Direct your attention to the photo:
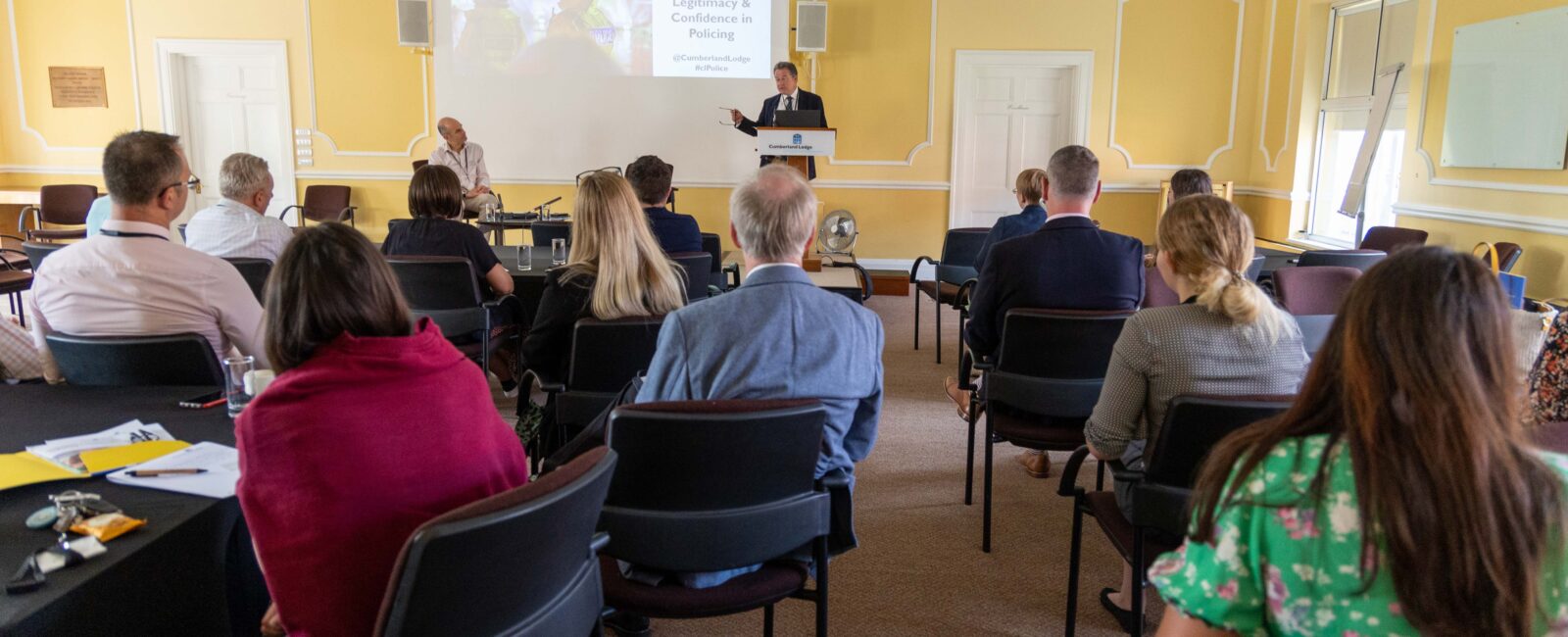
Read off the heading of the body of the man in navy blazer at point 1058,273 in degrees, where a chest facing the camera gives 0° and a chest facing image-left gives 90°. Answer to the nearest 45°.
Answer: approximately 180°

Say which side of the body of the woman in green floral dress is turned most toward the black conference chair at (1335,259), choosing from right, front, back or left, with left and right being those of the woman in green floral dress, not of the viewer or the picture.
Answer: front

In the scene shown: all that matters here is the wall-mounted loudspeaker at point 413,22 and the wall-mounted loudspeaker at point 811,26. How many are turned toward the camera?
2

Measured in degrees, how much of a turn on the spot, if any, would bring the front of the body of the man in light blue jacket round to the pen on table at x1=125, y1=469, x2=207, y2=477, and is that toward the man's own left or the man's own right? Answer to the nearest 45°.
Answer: approximately 90° to the man's own left

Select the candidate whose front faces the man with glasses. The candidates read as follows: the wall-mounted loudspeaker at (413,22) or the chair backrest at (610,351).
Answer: the wall-mounted loudspeaker

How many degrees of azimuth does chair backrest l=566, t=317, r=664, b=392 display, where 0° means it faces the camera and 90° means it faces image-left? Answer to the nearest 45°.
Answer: approximately 180°

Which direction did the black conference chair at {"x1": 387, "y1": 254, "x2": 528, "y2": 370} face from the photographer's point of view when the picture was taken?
facing away from the viewer and to the right of the viewer

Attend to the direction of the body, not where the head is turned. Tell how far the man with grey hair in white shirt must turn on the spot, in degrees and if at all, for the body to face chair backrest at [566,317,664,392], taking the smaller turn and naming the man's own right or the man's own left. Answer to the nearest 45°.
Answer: approximately 90° to the man's own right

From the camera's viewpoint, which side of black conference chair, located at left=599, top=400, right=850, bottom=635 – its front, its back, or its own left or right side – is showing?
back

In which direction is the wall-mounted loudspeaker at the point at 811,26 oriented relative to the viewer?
toward the camera

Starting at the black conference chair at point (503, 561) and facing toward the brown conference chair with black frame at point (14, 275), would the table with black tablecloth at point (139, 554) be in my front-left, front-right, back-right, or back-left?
front-left

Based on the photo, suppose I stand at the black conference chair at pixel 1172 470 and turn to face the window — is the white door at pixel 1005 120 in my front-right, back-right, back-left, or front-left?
front-left

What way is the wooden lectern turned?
toward the camera

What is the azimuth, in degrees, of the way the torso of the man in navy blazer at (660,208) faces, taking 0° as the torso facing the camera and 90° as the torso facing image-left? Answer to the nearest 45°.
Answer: approximately 180°

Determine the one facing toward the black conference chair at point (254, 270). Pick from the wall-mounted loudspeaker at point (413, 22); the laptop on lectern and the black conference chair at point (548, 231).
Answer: the wall-mounted loudspeaker

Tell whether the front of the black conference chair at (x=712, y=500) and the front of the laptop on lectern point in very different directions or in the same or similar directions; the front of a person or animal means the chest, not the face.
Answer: same or similar directions

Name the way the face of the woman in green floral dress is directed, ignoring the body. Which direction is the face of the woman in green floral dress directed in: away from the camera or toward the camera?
away from the camera

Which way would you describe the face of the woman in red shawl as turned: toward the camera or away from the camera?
away from the camera
